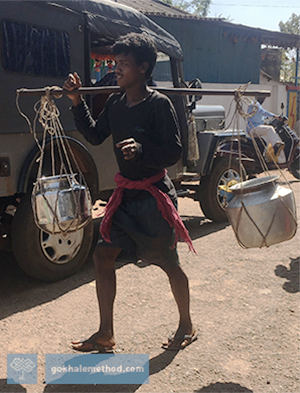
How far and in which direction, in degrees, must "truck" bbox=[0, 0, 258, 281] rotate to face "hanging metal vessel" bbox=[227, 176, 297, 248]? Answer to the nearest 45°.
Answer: approximately 90° to its right

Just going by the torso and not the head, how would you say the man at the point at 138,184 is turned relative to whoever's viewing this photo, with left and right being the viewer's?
facing the viewer and to the left of the viewer

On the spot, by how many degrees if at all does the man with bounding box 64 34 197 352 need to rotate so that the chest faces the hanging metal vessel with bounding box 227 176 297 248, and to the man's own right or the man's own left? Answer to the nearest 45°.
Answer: approximately 135° to the man's own left

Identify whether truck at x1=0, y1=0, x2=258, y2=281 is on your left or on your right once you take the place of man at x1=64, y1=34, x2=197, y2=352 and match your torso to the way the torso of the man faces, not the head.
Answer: on your right

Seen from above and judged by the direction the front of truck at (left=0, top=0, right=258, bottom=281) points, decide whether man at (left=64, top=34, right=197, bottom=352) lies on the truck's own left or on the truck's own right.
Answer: on the truck's own right
